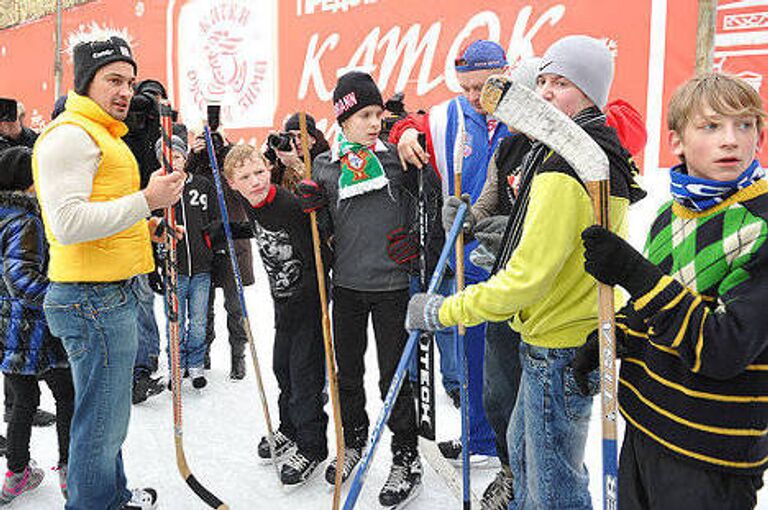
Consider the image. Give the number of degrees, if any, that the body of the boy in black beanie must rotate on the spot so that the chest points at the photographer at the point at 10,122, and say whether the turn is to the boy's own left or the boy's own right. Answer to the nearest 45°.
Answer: approximately 135° to the boy's own right

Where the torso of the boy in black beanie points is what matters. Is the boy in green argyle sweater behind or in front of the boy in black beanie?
in front

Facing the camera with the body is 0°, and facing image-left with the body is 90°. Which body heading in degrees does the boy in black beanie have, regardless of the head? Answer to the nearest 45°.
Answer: approximately 0°

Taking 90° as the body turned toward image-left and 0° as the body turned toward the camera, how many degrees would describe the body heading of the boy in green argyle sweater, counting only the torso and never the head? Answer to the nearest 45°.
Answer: approximately 45°

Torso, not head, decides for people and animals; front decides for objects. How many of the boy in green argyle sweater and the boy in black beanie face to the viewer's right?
0

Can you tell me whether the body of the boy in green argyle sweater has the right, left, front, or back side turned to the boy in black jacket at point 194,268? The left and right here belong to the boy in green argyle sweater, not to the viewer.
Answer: right

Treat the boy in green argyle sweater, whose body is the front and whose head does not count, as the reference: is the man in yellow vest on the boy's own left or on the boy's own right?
on the boy's own right

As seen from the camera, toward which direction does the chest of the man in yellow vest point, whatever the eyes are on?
to the viewer's right

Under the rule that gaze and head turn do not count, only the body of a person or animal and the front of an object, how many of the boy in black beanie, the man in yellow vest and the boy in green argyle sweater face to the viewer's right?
1

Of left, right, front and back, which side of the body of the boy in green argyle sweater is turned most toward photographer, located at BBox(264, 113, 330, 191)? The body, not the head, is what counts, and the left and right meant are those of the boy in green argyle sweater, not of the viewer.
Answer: right
